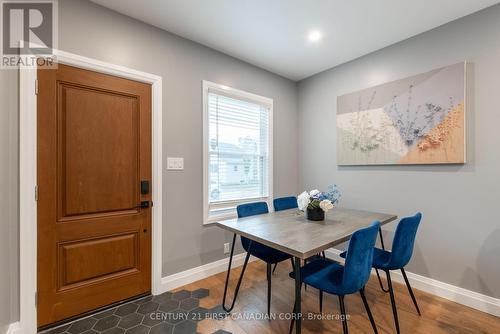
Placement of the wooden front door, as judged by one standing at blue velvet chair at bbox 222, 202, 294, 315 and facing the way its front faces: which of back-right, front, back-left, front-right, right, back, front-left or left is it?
back-right

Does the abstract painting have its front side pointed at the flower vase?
yes

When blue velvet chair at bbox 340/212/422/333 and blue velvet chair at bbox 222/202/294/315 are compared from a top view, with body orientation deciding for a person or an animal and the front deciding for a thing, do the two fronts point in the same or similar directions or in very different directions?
very different directions

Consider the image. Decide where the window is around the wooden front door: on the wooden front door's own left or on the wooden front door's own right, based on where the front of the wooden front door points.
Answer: on the wooden front door's own left

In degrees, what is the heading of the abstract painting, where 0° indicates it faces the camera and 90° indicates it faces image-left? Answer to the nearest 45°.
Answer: approximately 45°

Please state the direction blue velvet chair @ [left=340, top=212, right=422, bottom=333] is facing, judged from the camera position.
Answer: facing away from the viewer and to the left of the viewer

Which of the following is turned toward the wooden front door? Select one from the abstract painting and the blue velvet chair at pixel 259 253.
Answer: the abstract painting
